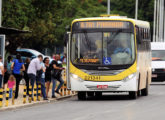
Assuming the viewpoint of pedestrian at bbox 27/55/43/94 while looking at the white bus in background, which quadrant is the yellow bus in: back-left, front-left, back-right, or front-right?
front-right

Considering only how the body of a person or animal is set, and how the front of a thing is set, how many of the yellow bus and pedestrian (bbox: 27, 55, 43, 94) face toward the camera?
1

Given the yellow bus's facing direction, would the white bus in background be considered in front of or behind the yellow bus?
behind

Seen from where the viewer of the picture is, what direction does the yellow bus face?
facing the viewer

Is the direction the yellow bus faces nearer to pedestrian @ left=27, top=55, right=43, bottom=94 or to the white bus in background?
the pedestrian

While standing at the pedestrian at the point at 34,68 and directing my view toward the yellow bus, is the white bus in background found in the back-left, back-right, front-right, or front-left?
front-left

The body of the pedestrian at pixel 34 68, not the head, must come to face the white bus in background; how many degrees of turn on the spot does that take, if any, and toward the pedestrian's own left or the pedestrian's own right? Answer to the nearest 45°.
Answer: approximately 45° to the pedestrian's own left

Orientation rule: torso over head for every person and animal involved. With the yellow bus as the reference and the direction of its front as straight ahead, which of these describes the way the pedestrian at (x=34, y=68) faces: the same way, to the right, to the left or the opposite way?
to the left

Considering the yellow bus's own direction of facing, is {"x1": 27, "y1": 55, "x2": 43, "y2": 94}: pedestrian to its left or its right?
on its right

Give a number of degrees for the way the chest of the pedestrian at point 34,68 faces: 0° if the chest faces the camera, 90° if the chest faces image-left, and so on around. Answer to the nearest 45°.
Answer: approximately 270°

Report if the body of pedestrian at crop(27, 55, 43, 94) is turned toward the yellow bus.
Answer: yes
